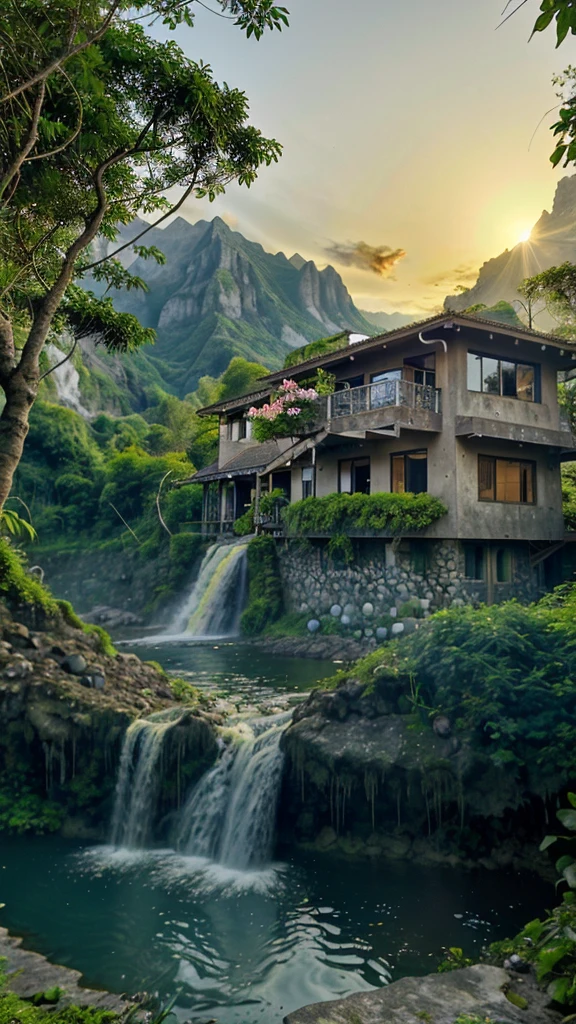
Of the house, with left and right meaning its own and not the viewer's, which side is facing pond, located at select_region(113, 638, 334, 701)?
front

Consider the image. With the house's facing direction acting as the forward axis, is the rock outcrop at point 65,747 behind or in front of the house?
in front

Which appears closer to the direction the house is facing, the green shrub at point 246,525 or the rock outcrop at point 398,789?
the rock outcrop

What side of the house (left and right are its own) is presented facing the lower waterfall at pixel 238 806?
front

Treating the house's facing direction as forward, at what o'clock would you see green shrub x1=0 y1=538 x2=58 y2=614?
The green shrub is roughly at 12 o'clock from the house.

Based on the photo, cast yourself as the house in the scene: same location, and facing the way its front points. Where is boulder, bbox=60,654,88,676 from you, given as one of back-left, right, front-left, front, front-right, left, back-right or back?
front

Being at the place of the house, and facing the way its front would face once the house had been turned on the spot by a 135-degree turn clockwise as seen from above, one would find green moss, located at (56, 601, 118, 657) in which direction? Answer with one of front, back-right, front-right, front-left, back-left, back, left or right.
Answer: back-left

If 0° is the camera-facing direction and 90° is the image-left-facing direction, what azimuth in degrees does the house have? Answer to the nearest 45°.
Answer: approximately 45°

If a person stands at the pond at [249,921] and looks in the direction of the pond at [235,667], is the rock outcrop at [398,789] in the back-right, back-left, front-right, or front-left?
front-right
